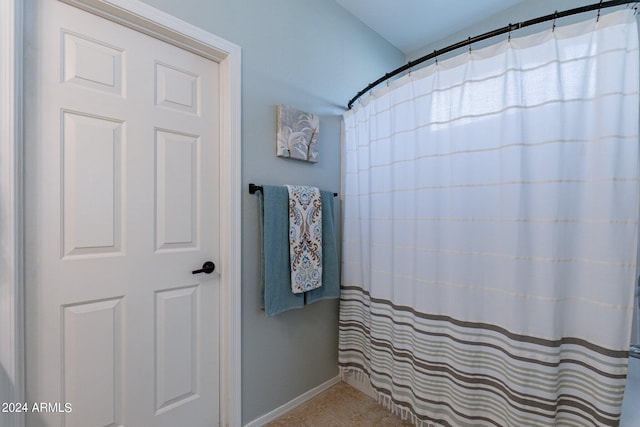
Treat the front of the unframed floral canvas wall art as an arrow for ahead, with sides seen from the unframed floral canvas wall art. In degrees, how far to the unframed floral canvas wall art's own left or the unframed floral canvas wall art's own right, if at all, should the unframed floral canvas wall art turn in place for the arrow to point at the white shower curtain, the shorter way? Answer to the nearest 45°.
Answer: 0° — it already faces it

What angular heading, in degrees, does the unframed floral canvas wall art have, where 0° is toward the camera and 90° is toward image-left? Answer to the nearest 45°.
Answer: approximately 315°

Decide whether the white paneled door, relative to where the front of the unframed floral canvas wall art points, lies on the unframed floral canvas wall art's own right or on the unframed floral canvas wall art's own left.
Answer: on the unframed floral canvas wall art's own right

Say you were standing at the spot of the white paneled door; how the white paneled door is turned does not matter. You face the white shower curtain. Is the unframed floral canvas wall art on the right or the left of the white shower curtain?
left
